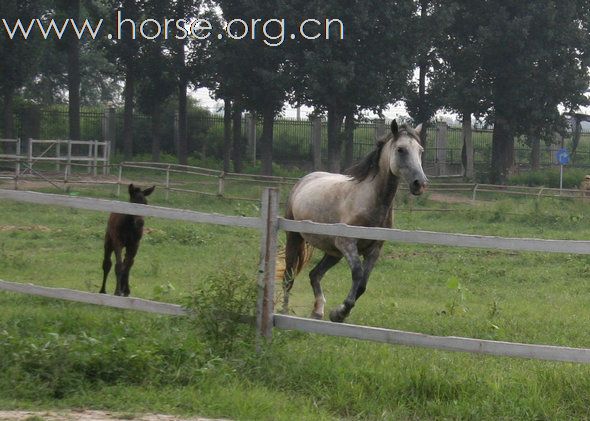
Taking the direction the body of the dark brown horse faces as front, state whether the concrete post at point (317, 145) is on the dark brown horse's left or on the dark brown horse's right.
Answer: on the dark brown horse's left

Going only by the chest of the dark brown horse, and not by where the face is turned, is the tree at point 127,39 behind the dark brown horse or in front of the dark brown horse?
behind

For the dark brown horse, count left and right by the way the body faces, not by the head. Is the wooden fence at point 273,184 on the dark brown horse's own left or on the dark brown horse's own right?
on the dark brown horse's own left

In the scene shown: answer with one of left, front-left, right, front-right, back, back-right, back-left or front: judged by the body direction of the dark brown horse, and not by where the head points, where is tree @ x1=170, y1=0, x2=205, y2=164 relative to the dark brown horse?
back-left

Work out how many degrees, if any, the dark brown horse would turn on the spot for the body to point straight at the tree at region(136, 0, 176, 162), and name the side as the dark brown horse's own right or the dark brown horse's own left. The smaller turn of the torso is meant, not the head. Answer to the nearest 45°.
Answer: approximately 135° to the dark brown horse's own left

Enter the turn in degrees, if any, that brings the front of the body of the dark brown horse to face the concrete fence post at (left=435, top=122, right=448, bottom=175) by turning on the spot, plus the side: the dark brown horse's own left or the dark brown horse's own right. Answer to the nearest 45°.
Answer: approximately 90° to the dark brown horse's own left

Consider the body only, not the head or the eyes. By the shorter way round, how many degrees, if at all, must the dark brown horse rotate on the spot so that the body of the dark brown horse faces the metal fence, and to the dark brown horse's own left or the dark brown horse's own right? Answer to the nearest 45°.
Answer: approximately 135° to the dark brown horse's own left

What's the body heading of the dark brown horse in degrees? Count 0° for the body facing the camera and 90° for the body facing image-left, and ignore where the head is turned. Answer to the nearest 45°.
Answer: approximately 315°

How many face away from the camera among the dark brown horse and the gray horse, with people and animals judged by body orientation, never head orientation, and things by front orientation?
0

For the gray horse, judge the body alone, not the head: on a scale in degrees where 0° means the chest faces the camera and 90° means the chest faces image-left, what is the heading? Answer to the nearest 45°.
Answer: approximately 315°

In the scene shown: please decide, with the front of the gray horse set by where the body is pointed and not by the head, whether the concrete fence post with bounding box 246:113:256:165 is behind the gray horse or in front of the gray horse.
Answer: behind
